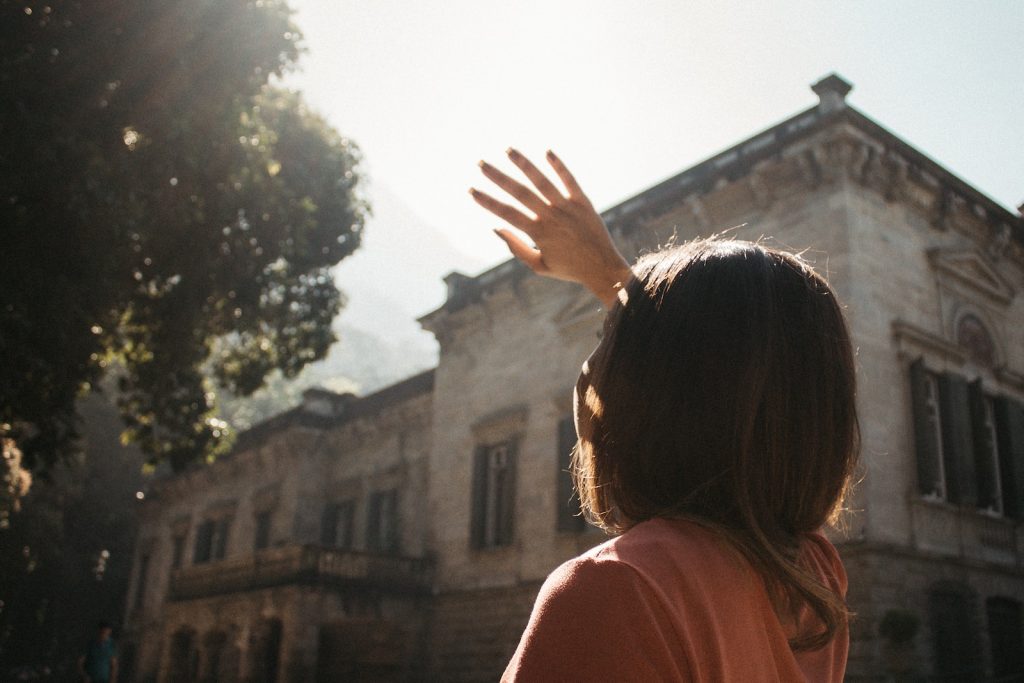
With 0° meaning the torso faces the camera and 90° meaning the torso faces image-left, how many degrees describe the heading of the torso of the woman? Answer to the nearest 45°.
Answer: approximately 135°

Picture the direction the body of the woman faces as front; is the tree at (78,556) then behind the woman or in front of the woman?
in front

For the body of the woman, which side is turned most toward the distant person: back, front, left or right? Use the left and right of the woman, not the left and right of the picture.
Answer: front

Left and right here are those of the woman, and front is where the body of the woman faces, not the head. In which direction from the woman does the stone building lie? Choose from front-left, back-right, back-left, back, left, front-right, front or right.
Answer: front-right

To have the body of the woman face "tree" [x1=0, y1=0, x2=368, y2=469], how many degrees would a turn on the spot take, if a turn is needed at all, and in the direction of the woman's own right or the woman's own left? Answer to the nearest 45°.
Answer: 0° — they already face it
